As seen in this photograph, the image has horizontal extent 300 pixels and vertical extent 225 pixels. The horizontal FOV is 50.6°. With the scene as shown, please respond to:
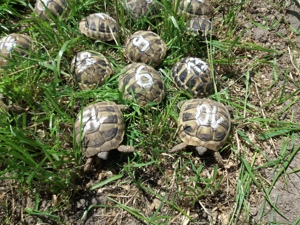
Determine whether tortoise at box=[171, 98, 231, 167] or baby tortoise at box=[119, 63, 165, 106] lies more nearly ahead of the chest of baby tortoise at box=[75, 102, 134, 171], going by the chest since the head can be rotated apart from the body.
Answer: the tortoise

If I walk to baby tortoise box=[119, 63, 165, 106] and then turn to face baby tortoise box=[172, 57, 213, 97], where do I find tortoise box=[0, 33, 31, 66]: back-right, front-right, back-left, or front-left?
back-left

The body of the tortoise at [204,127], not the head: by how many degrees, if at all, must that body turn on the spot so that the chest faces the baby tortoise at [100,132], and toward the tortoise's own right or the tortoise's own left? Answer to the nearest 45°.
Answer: approximately 90° to the tortoise's own right

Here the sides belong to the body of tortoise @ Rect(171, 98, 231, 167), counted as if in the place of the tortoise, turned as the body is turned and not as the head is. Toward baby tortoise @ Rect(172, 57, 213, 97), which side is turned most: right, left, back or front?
back

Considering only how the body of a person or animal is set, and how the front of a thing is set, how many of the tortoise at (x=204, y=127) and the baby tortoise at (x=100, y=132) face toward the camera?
2

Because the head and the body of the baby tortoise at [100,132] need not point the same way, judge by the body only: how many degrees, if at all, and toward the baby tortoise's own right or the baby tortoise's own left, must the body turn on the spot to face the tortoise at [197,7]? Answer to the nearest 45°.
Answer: approximately 135° to the baby tortoise's own left

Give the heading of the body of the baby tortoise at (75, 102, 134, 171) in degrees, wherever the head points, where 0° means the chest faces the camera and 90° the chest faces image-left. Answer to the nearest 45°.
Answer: approximately 0°

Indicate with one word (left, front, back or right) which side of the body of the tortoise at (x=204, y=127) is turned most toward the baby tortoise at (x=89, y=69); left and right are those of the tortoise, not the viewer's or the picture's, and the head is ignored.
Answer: right

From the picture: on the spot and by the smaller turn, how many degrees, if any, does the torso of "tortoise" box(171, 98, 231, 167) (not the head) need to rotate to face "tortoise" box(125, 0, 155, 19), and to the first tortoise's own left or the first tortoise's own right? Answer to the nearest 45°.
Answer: approximately 135° to the first tortoise's own right

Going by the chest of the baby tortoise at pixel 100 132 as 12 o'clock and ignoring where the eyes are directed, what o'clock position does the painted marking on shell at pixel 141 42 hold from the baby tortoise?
The painted marking on shell is roughly at 7 o'clock from the baby tortoise.

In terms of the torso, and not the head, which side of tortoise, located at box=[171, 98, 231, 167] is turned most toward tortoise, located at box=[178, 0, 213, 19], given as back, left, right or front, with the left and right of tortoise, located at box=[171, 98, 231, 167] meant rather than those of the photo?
back
